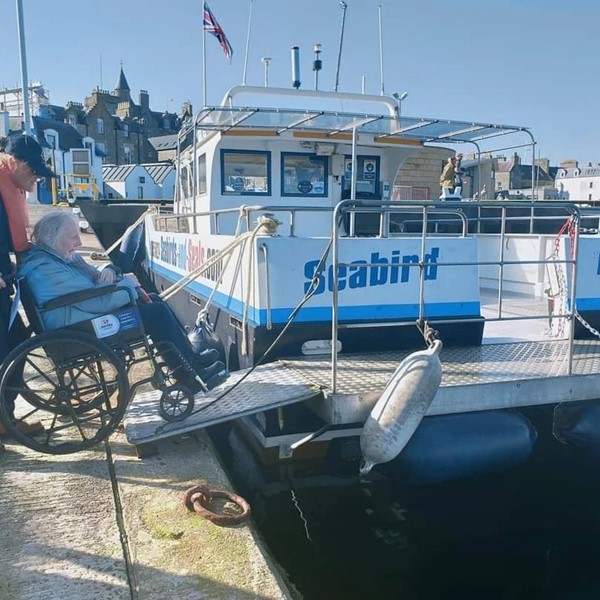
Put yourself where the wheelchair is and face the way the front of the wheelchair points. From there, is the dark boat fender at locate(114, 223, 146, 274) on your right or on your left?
on your left

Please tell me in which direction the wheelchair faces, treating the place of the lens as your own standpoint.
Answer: facing to the right of the viewer

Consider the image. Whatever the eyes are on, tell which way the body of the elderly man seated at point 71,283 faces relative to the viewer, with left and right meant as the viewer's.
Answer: facing to the right of the viewer

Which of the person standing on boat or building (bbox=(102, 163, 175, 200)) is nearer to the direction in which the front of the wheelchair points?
the person standing on boat

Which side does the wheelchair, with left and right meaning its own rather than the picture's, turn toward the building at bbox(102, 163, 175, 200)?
left

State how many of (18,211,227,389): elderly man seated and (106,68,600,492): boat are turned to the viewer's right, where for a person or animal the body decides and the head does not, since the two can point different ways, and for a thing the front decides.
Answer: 1

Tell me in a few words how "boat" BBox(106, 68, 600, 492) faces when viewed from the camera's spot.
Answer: facing away from the viewer and to the left of the viewer

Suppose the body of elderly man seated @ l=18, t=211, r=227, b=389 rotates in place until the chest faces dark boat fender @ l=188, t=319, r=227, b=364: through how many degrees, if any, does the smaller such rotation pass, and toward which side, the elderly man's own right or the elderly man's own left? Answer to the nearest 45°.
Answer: approximately 45° to the elderly man's own left
